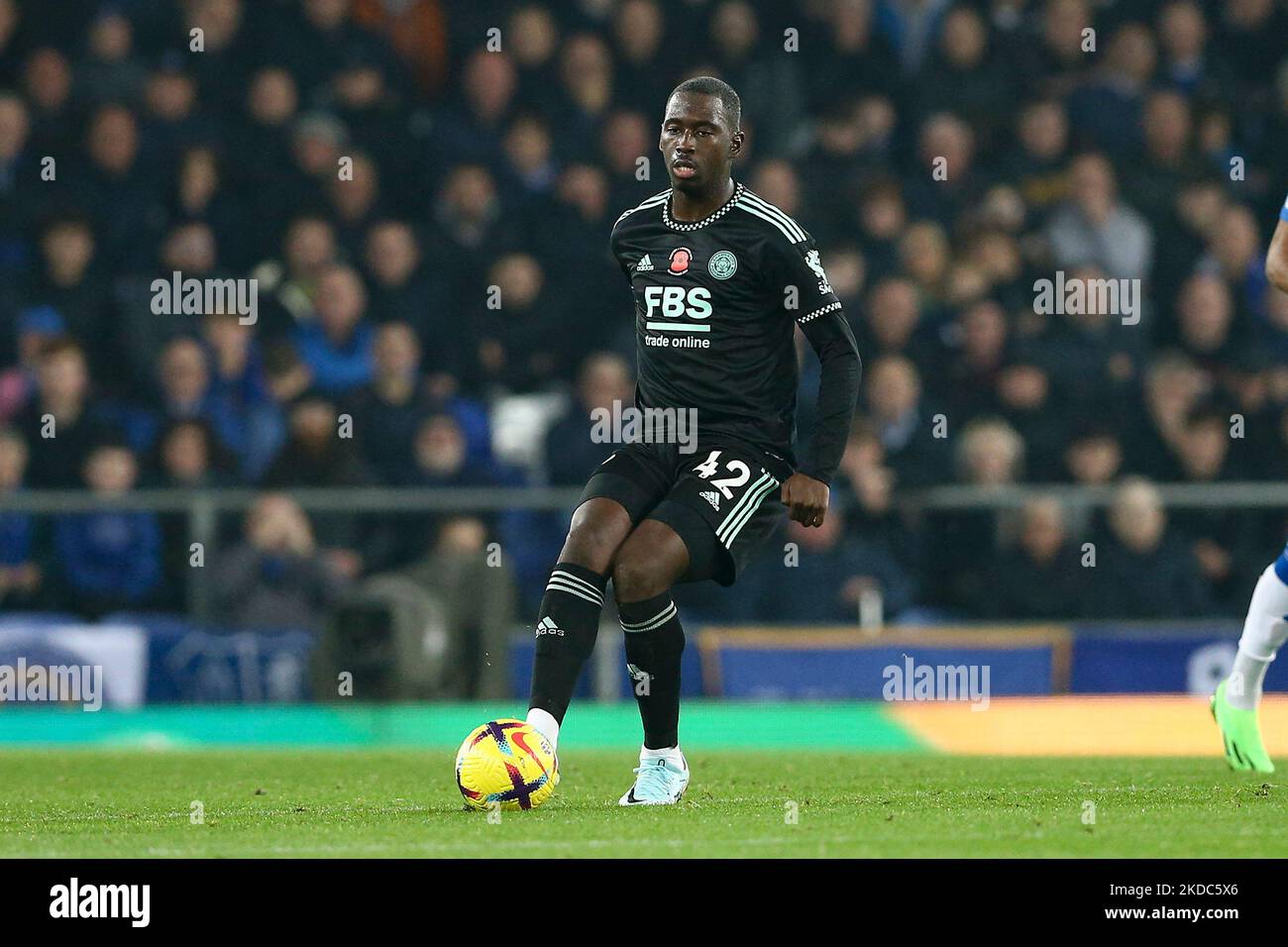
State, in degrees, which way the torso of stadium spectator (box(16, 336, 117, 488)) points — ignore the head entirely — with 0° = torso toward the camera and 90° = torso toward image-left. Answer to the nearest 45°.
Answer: approximately 0°

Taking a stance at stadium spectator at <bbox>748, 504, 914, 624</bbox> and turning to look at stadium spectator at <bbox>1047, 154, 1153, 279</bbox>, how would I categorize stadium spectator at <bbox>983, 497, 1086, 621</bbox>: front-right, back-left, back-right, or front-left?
front-right

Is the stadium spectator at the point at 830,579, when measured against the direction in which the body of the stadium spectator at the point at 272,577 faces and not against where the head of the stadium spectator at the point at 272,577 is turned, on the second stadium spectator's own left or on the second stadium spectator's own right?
on the second stadium spectator's own left

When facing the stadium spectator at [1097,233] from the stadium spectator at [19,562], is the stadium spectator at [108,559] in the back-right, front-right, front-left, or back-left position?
front-right

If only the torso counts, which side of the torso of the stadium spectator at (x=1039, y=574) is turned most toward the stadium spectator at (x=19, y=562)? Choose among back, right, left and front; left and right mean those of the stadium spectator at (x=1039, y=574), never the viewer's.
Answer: right

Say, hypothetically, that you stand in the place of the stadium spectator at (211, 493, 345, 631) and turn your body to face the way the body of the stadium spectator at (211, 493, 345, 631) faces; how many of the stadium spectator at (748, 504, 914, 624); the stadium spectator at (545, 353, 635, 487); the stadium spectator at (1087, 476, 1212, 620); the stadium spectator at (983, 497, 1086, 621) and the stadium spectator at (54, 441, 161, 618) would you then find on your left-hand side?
4

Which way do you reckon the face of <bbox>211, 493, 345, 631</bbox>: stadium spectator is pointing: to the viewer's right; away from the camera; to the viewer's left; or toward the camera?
toward the camera

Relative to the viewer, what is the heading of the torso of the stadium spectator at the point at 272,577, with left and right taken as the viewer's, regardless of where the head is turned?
facing the viewer

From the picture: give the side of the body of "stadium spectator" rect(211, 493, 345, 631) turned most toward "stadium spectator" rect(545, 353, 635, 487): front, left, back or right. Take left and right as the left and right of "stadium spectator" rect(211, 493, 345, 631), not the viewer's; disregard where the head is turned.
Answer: left

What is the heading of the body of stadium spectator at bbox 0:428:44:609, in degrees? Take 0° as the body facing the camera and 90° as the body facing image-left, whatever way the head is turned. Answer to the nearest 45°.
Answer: approximately 0°

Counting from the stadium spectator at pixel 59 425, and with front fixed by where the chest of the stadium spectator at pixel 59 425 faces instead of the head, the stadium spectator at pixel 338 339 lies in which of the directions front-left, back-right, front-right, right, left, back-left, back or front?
left

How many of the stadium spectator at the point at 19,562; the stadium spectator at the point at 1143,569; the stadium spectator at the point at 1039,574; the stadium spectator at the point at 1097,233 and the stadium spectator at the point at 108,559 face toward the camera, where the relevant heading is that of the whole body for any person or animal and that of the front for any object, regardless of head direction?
5

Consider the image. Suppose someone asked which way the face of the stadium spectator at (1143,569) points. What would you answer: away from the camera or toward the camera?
toward the camera

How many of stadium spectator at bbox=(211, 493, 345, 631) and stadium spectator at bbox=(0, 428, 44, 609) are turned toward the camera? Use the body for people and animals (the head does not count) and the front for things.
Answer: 2

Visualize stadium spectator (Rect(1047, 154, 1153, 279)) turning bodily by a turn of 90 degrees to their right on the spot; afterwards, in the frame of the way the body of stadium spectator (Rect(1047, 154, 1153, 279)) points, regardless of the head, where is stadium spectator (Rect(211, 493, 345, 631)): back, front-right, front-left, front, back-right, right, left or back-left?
front-left

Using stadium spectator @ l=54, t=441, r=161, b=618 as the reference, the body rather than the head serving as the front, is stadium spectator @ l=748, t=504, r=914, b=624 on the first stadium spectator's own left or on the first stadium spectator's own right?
on the first stadium spectator's own left
